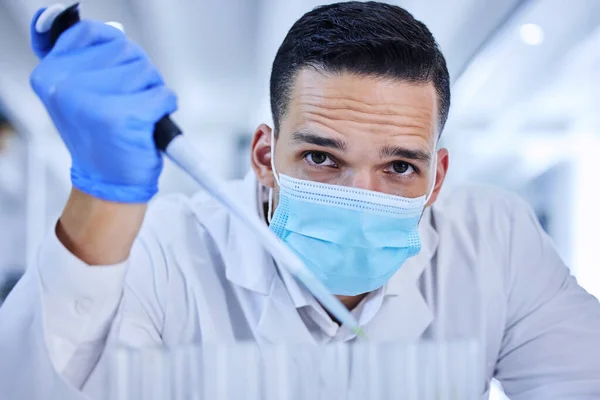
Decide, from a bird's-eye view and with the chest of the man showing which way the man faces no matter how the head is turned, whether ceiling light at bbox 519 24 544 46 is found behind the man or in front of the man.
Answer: behind

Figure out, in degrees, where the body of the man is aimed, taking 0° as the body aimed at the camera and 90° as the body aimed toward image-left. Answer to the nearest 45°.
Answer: approximately 0°
